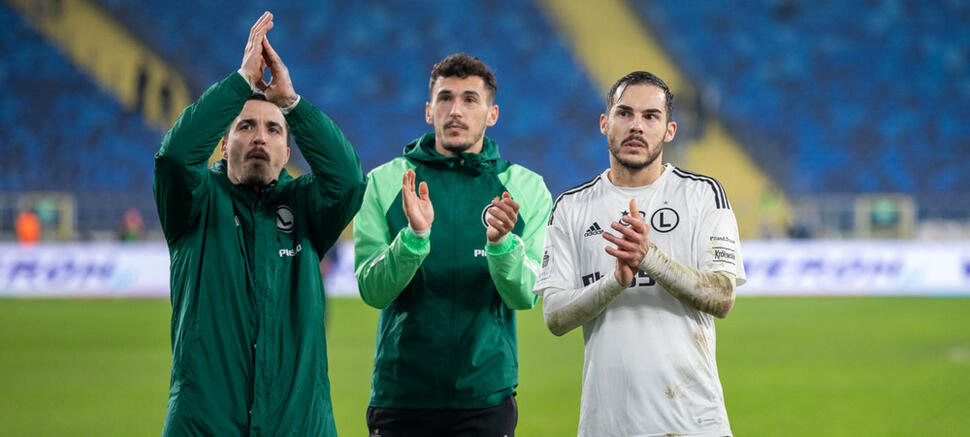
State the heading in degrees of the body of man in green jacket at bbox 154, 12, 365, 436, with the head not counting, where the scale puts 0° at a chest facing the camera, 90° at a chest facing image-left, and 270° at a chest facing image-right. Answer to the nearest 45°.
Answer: approximately 0°

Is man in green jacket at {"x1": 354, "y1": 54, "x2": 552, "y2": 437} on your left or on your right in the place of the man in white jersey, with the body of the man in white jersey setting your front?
on your right

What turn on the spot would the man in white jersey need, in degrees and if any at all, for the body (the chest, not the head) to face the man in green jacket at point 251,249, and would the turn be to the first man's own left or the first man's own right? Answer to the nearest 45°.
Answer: approximately 90° to the first man's own right

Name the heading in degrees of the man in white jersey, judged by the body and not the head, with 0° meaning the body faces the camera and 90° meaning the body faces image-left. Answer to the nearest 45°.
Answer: approximately 0°

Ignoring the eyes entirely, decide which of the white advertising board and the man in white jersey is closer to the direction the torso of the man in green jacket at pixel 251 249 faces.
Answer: the man in white jersey

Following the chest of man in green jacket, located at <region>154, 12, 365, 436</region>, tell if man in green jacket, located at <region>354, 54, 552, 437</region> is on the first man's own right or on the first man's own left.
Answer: on the first man's own left
